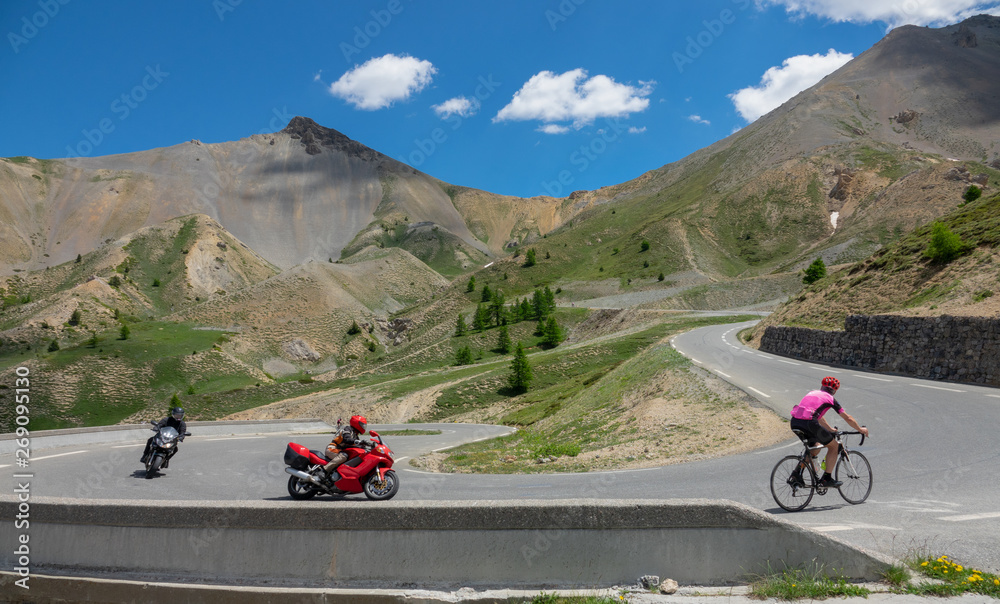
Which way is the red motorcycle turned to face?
to the viewer's right

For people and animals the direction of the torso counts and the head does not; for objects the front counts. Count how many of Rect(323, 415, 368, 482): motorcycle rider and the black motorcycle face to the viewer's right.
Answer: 1

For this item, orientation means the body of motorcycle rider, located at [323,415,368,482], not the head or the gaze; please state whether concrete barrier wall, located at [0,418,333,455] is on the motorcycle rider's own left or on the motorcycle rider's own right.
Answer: on the motorcycle rider's own left

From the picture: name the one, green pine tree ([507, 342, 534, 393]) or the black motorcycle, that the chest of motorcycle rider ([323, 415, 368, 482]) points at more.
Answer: the green pine tree

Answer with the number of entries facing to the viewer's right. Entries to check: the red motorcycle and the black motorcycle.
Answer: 1

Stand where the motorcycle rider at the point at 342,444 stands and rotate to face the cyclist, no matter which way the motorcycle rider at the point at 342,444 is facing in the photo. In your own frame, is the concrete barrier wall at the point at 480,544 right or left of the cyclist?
right

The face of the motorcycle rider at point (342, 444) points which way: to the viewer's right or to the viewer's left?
to the viewer's right

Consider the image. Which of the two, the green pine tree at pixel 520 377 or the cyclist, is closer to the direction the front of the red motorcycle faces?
the cyclist

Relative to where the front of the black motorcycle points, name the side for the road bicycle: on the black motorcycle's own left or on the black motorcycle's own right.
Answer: on the black motorcycle's own left

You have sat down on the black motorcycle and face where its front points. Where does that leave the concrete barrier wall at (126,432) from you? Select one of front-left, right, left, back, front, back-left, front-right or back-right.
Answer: back-right

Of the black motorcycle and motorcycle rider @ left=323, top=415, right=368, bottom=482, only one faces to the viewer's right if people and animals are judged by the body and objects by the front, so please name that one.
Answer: the motorcycle rider

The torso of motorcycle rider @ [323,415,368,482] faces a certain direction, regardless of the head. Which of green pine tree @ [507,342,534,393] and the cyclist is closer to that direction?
the cyclist

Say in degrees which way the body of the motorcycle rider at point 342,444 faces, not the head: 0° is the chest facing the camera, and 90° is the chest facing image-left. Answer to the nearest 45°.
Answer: approximately 270°

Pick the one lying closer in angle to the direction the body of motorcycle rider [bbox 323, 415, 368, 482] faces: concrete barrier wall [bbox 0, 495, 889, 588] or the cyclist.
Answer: the cyclist
